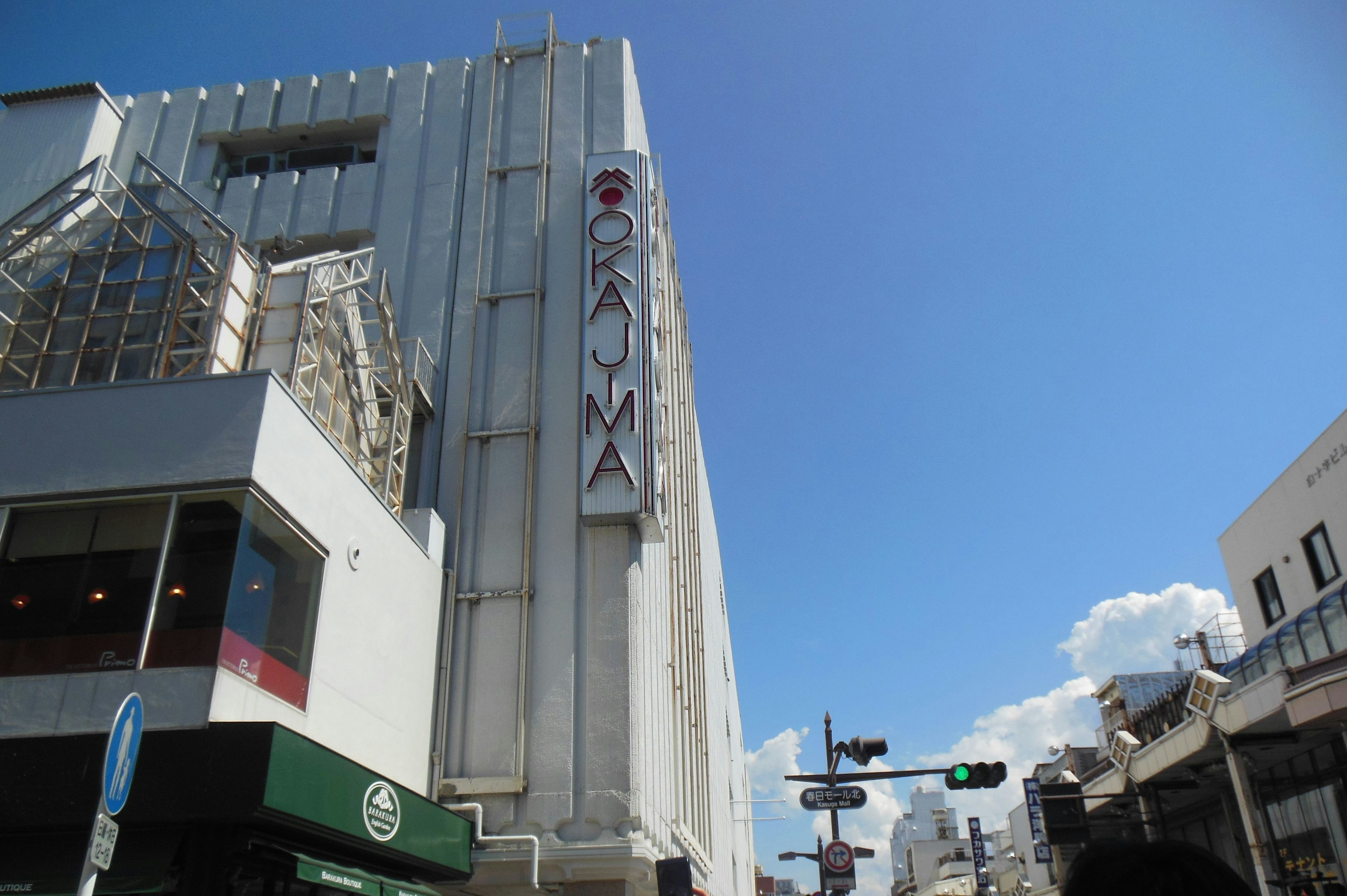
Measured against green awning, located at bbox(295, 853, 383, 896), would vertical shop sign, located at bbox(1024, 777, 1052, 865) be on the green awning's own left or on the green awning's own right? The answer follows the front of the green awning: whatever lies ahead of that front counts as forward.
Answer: on the green awning's own left

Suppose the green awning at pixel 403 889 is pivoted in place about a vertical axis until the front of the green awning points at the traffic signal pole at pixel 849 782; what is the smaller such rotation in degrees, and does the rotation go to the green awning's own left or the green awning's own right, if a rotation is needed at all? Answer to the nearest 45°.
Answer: approximately 90° to the green awning's own left

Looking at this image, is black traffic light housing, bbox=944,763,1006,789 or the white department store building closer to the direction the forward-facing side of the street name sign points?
the white department store building

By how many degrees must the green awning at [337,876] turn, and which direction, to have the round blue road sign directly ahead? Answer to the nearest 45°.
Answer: approximately 45° to its right

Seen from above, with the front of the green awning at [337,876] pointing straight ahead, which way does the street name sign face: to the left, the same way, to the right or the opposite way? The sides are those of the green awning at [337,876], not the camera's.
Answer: to the right

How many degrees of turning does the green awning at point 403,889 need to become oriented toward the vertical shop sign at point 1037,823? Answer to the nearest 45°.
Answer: approximately 90° to its left

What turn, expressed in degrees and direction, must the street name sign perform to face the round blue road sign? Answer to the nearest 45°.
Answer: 0° — it already faces it

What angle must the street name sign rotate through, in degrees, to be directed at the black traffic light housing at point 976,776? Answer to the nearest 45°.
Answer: approximately 90° to its left
